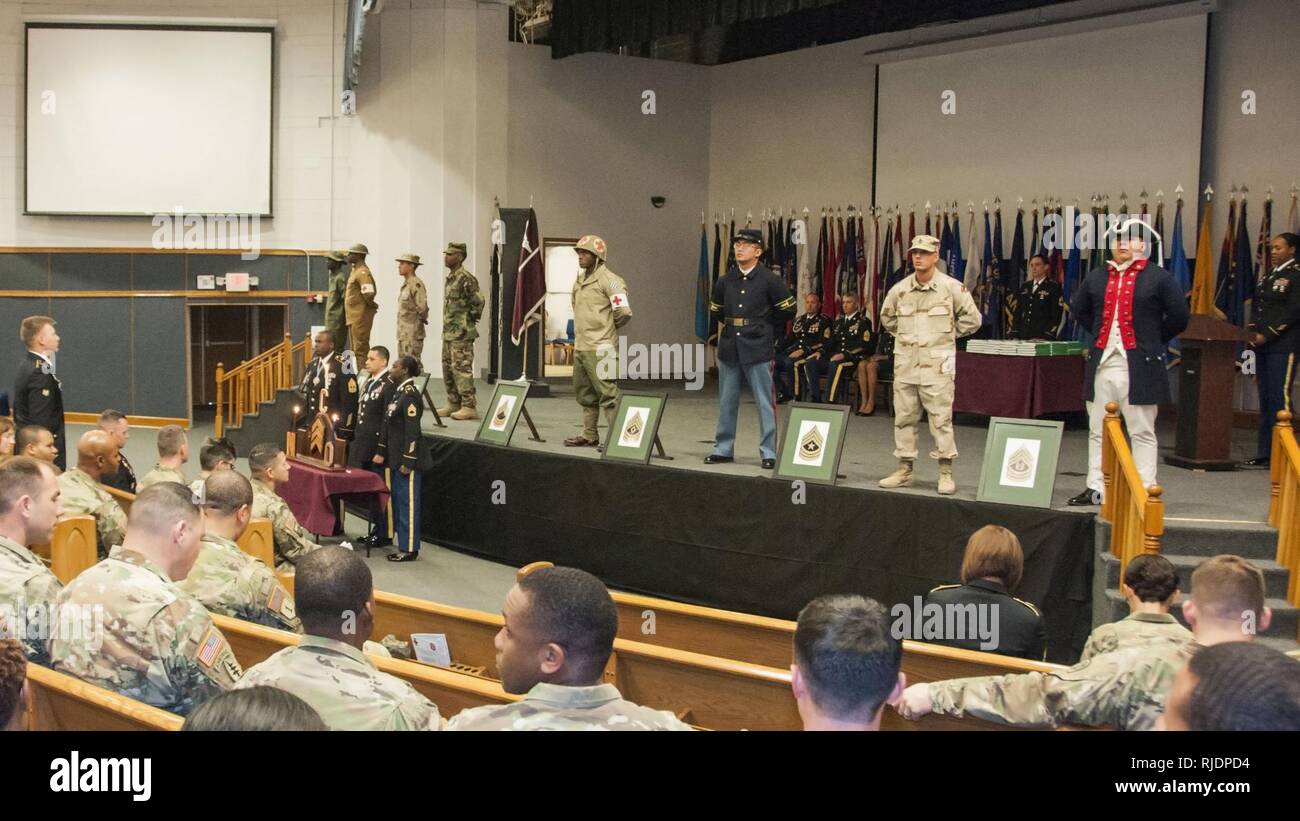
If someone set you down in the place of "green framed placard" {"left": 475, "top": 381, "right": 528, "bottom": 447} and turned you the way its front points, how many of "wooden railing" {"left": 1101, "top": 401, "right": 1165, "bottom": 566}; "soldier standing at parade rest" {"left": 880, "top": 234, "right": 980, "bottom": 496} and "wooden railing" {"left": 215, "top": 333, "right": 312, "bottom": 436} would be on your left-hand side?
2

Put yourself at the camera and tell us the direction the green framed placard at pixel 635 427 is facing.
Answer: facing the viewer and to the left of the viewer

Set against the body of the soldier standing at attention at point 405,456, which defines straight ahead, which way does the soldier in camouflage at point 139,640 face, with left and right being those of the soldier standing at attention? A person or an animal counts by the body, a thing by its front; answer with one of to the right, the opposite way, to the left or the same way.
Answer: the opposite way

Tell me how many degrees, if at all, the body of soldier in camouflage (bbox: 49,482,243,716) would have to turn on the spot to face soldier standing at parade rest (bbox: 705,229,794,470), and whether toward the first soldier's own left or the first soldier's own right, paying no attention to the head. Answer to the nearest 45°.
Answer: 0° — they already face them

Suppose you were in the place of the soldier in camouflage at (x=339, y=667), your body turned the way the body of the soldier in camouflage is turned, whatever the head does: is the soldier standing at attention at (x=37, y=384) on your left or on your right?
on your left

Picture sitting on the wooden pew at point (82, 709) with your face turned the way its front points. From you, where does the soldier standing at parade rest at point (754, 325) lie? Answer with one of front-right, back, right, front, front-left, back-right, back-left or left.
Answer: front

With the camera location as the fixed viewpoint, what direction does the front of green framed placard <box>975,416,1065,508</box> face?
facing the viewer

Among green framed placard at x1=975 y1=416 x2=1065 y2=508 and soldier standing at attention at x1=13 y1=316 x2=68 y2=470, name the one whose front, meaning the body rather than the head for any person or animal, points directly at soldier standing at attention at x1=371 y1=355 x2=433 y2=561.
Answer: soldier standing at attention at x1=13 y1=316 x2=68 y2=470

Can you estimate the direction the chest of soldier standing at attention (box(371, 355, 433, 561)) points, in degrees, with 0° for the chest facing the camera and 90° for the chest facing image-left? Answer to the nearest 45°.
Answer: approximately 45°

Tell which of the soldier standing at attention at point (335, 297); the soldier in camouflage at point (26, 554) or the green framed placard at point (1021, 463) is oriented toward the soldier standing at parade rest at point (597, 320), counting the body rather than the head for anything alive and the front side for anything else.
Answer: the soldier in camouflage

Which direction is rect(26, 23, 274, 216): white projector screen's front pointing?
toward the camera

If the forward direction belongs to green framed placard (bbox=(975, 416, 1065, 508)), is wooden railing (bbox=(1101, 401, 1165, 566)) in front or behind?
in front

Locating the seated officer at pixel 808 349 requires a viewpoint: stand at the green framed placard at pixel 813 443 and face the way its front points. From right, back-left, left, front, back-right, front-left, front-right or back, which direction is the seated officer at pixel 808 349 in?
back

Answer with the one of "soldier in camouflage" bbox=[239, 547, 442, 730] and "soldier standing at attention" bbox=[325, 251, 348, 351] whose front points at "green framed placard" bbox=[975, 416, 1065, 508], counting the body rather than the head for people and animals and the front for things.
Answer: the soldier in camouflage

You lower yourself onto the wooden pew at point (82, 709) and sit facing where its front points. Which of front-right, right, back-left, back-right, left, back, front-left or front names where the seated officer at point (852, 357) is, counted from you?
front
